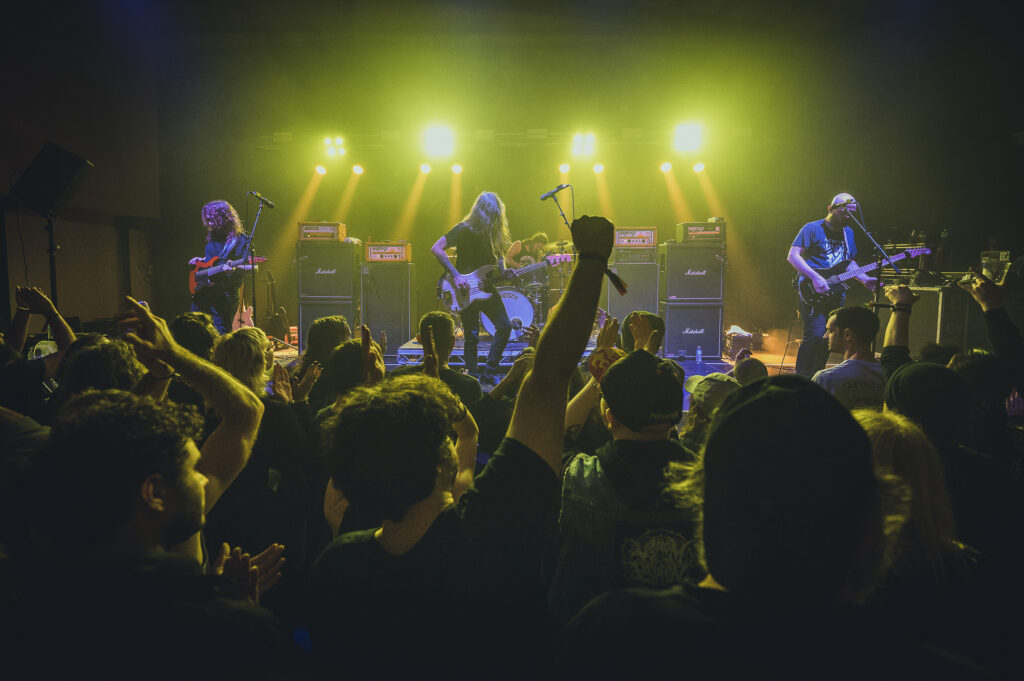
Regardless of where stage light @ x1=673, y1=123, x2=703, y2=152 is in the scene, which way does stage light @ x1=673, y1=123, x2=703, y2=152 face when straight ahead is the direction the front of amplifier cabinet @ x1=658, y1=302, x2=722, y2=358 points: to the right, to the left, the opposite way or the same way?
the same way

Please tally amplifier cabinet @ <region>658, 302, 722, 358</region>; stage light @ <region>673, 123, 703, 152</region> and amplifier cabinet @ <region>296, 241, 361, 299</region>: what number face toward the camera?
3

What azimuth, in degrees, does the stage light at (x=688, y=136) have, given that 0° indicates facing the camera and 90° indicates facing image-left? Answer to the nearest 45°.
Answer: approximately 0°

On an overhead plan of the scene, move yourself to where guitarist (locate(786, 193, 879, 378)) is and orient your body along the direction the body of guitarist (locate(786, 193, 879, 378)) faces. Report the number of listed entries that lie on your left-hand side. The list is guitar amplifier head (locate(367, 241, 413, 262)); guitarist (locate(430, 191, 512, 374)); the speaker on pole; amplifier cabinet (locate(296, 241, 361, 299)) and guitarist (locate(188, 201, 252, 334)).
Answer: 0

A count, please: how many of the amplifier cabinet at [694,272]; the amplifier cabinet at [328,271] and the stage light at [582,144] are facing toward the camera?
3

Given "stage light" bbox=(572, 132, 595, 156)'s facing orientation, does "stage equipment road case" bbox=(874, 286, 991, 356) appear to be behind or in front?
in front

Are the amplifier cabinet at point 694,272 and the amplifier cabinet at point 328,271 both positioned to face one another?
no

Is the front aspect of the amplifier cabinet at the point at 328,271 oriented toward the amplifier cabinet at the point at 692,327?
no

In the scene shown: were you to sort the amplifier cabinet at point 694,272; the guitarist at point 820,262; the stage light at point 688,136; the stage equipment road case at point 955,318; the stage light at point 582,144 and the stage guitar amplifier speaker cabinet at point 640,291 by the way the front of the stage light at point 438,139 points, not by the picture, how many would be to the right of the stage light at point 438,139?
0

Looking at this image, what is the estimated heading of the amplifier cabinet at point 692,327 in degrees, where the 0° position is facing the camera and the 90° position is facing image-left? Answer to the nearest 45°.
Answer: approximately 0°

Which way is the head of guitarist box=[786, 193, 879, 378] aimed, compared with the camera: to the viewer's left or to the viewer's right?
to the viewer's right

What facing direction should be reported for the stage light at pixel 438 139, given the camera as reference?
facing the viewer

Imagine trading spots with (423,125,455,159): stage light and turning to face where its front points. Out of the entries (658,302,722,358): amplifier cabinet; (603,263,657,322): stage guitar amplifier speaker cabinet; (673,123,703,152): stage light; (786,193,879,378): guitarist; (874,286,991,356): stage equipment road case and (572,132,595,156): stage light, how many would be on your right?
0
